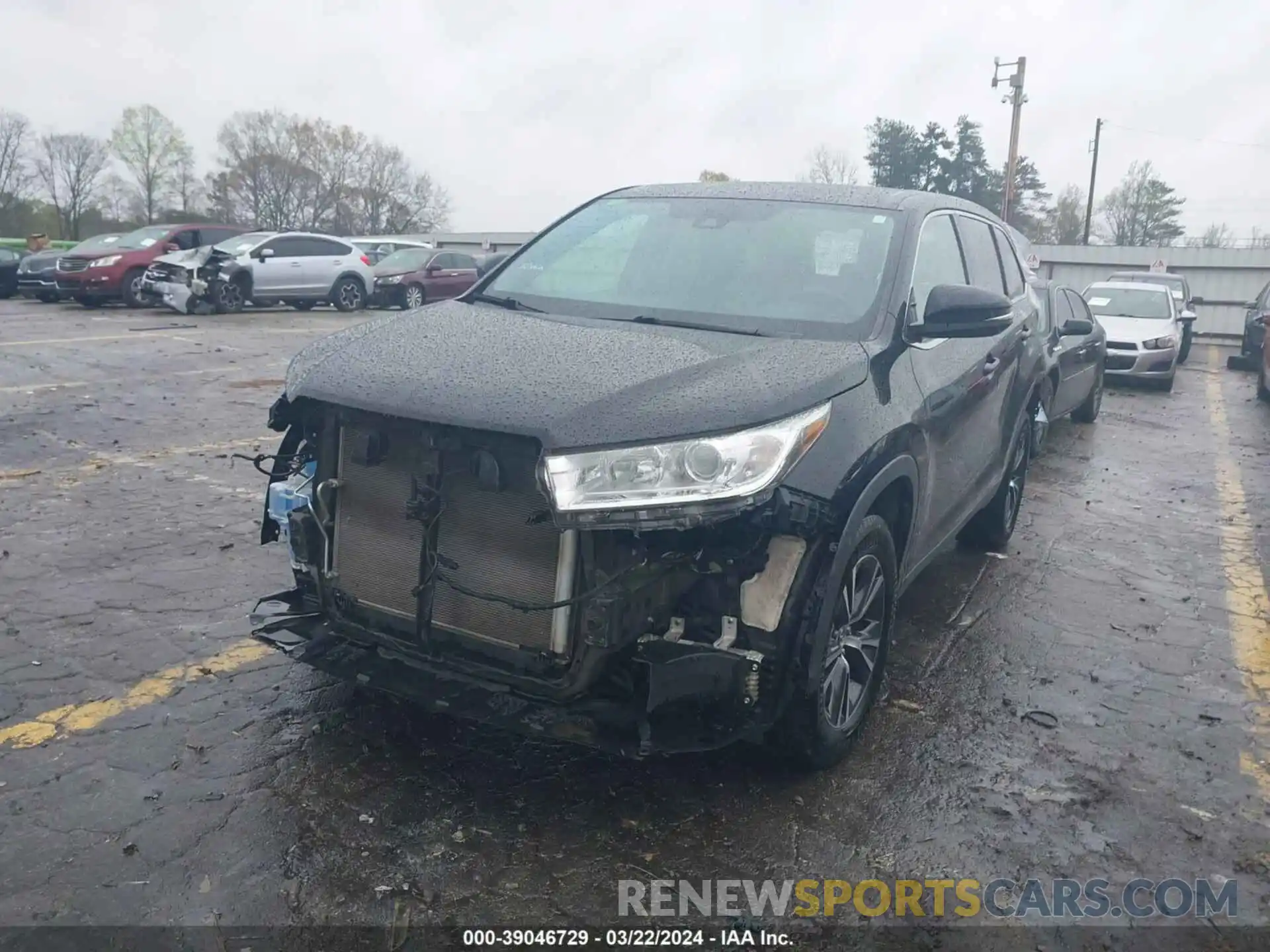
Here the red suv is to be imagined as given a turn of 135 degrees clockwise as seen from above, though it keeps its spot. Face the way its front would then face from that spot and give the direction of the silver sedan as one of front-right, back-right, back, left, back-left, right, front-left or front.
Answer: back-right

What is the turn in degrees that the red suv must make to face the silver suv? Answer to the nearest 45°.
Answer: approximately 135° to its left

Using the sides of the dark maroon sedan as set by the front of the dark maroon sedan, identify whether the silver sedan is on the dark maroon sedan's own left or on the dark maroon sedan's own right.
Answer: on the dark maroon sedan's own left

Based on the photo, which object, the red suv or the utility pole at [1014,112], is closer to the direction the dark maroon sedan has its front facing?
the red suv

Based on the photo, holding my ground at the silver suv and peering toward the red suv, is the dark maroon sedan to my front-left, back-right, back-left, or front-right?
back-right

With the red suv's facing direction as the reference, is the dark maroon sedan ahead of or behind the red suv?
behind

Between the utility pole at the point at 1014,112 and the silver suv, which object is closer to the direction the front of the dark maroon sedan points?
the silver suv

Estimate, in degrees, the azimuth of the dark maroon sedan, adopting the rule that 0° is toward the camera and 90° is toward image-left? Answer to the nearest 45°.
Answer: approximately 45°

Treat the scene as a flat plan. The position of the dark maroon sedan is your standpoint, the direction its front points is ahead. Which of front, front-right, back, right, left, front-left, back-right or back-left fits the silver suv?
front

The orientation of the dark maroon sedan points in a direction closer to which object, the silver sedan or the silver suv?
the silver suv

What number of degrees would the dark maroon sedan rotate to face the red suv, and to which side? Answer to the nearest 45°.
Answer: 0° — it already faces it

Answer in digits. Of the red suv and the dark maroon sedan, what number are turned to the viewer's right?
0

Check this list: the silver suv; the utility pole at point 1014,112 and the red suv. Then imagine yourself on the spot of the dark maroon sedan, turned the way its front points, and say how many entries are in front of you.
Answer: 2

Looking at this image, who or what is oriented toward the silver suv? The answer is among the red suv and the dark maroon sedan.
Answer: the dark maroon sedan
